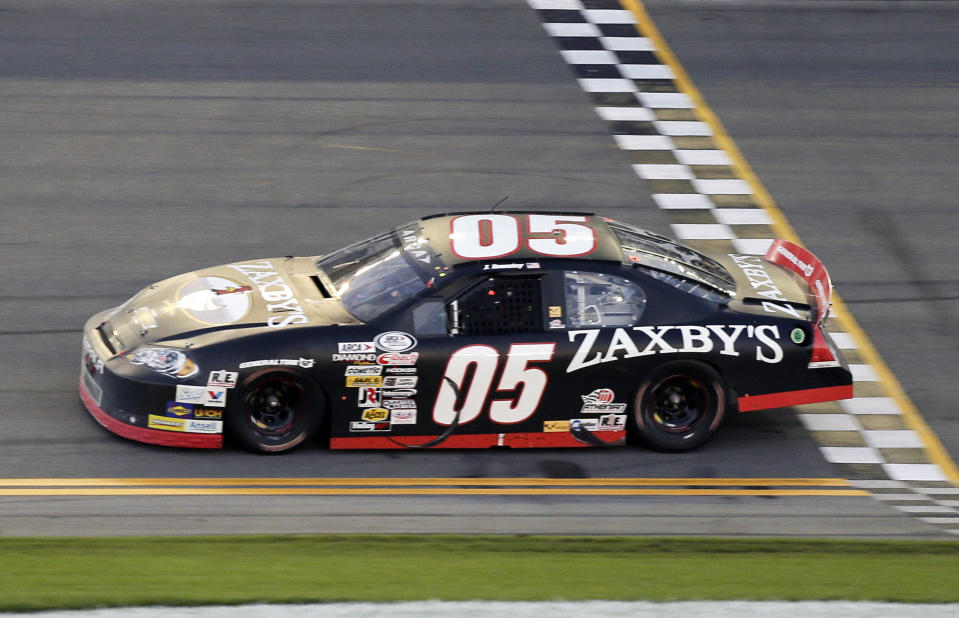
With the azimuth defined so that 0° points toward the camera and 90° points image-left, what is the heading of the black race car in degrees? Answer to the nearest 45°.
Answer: approximately 90°
